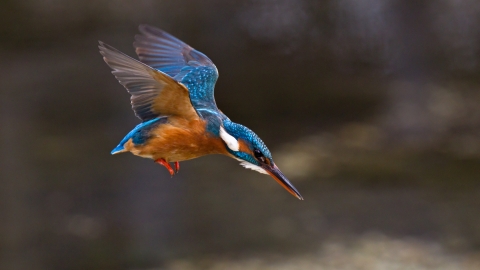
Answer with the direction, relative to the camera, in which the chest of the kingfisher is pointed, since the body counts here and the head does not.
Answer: to the viewer's right
